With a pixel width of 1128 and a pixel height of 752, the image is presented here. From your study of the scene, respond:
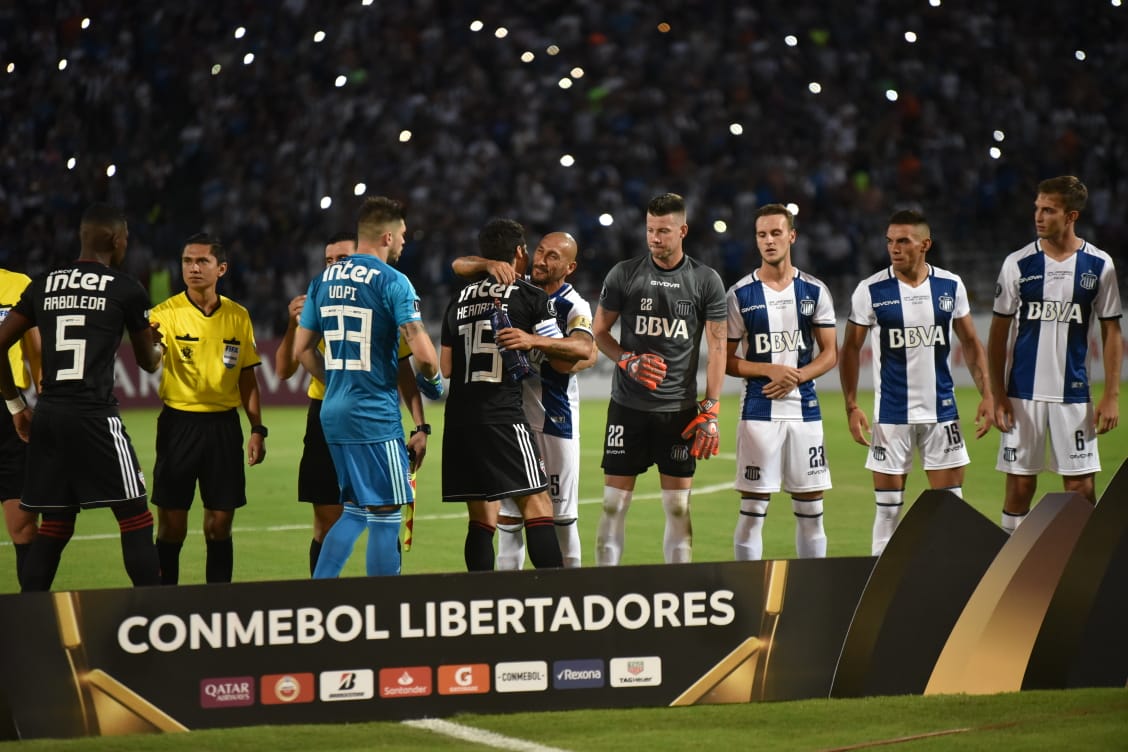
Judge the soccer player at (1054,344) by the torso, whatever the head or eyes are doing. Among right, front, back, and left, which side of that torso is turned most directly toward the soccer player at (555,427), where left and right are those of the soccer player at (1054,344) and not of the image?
right

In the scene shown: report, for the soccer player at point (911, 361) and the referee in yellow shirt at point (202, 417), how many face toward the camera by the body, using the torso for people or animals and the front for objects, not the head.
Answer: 2

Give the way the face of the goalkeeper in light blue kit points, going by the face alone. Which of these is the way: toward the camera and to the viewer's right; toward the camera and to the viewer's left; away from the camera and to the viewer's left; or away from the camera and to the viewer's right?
away from the camera and to the viewer's right

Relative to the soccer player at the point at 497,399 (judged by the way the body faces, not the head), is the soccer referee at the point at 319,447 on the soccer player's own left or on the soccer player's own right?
on the soccer player's own left

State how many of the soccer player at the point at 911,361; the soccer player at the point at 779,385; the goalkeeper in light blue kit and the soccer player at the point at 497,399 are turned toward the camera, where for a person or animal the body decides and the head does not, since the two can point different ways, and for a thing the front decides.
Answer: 2

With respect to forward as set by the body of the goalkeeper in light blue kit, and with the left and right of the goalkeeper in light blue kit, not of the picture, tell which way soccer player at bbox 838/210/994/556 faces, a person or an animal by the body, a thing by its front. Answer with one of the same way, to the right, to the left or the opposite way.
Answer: the opposite way
